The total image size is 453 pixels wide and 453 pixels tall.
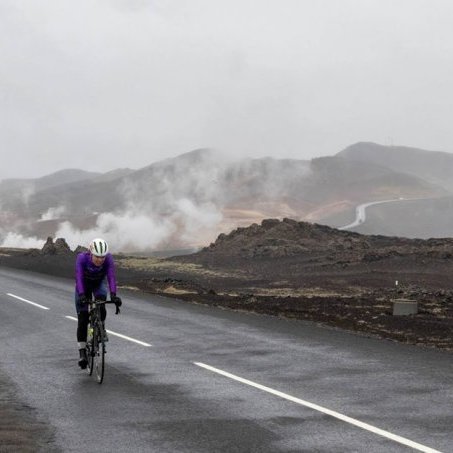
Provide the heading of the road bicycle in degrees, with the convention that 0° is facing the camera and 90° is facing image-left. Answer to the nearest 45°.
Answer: approximately 0°
